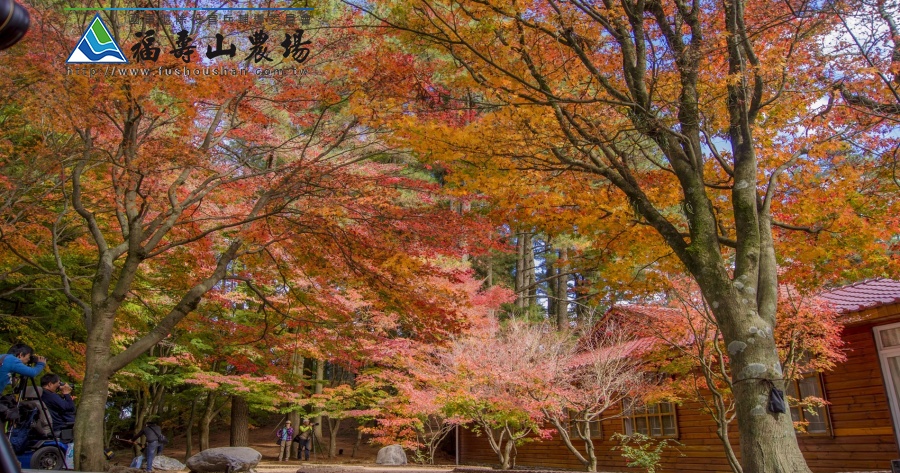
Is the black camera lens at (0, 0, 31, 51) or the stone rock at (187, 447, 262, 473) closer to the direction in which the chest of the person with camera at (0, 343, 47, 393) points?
the stone rock

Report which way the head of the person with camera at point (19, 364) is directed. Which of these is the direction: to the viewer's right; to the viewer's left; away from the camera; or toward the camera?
to the viewer's right

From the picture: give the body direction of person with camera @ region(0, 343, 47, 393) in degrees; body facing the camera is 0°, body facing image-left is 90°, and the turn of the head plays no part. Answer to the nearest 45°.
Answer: approximately 270°

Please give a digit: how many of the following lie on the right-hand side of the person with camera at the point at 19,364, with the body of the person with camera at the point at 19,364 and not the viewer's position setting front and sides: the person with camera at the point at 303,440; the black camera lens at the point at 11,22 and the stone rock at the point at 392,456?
1

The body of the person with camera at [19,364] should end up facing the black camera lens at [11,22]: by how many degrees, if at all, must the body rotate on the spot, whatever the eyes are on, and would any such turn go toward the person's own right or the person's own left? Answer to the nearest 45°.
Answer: approximately 90° to the person's own right

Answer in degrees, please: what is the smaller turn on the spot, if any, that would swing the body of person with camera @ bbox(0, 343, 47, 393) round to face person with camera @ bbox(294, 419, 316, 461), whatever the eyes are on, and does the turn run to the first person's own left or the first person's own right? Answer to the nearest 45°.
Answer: approximately 45° to the first person's own left
